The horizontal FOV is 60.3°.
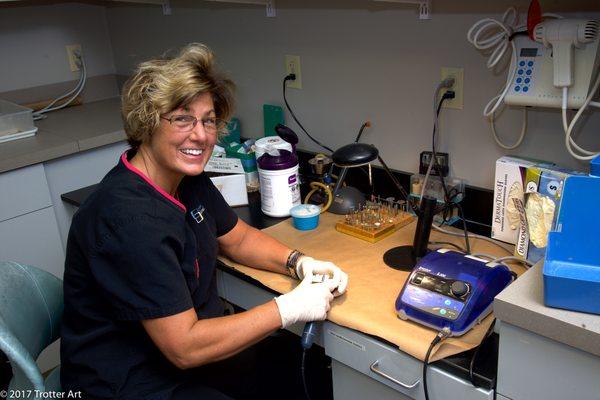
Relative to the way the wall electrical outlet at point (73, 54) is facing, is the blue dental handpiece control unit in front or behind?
in front

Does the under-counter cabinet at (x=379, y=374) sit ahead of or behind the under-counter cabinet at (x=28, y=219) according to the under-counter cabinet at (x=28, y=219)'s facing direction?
ahead

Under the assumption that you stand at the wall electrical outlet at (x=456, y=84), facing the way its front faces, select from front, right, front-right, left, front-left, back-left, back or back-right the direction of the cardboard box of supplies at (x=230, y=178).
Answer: front-right

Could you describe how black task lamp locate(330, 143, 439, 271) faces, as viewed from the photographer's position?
facing to the left of the viewer

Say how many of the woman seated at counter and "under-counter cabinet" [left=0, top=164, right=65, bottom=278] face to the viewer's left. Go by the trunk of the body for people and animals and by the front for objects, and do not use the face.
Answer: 0

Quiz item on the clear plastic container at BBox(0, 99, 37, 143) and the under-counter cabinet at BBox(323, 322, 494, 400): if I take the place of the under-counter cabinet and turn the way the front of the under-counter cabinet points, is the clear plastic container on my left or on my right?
on my right

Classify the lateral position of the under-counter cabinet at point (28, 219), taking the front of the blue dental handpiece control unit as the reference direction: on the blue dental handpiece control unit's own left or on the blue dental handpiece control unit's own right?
on the blue dental handpiece control unit's own right

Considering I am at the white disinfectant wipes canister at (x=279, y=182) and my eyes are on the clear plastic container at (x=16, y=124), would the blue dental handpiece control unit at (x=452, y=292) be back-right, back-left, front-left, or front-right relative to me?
back-left

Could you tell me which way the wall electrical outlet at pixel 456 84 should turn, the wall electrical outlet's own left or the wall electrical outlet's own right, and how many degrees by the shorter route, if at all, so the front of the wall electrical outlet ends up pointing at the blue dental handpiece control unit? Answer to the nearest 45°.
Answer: approximately 45° to the wall electrical outlet's own left
